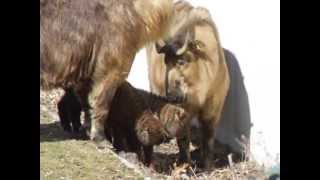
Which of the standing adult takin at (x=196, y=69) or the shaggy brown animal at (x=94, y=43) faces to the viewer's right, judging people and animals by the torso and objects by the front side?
the shaggy brown animal

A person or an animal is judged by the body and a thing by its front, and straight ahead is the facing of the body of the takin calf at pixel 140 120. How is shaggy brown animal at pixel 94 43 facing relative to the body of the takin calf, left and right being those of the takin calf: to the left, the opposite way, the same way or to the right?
the same way

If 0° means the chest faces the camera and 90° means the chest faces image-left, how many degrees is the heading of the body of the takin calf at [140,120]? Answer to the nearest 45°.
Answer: approximately 270°

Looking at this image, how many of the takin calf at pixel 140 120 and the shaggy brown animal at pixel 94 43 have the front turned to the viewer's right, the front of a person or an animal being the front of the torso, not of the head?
2

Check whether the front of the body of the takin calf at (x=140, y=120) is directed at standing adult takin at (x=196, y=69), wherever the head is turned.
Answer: yes

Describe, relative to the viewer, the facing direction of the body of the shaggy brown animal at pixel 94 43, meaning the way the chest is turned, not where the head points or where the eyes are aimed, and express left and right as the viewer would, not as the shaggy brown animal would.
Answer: facing to the right of the viewer

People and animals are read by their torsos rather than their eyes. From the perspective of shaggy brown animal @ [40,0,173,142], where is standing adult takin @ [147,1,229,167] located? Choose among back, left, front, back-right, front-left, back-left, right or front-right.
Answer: front
